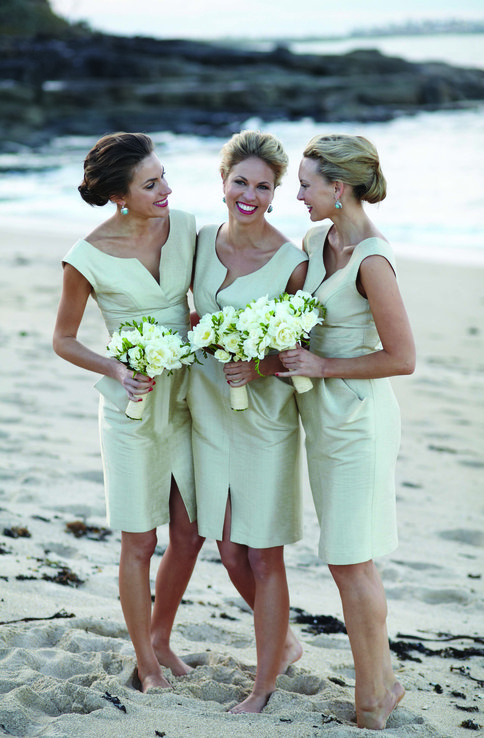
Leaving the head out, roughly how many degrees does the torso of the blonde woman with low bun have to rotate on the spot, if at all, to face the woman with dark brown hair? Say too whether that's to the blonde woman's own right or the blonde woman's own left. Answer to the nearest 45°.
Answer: approximately 45° to the blonde woman's own right

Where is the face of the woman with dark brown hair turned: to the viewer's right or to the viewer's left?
to the viewer's right

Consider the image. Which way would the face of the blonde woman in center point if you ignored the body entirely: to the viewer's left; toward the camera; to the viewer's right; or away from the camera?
toward the camera

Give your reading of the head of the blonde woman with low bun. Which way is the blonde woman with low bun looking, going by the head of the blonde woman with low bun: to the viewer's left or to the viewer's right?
to the viewer's left
